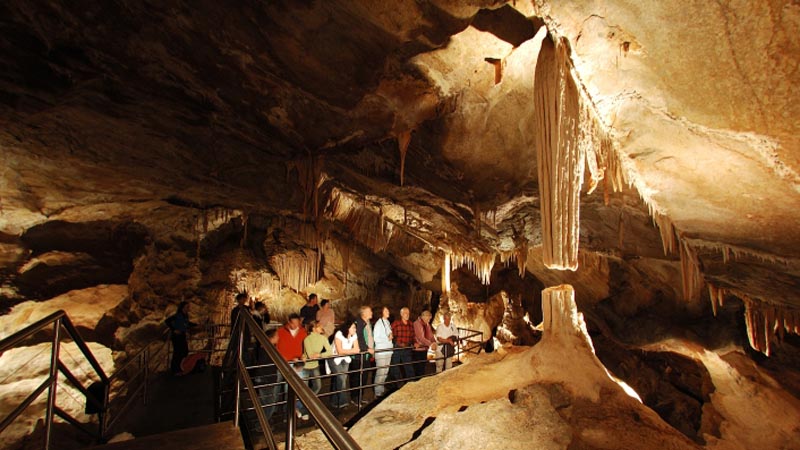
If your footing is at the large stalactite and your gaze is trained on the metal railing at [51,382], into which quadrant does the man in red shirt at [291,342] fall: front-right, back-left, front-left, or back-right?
front-right

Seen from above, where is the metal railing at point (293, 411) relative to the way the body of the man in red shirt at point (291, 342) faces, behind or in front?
in front

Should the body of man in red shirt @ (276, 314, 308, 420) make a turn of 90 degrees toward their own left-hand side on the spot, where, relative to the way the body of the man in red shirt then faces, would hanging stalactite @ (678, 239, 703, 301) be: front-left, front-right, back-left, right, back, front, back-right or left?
front-right

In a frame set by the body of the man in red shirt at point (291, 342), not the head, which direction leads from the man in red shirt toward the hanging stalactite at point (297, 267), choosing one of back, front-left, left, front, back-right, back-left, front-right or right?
back-left

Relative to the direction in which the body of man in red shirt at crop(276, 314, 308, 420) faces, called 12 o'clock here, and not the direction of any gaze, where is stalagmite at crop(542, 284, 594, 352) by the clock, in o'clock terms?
The stalagmite is roughly at 11 o'clock from the man in red shirt.

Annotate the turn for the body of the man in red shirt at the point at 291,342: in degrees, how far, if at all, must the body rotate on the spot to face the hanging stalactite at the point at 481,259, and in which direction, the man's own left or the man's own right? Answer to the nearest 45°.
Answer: approximately 90° to the man's own left

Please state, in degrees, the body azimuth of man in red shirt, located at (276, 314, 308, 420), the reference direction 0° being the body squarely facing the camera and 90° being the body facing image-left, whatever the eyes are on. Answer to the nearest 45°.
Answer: approximately 315°

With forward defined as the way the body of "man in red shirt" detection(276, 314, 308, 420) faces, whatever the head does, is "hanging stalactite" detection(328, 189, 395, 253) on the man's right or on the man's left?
on the man's left

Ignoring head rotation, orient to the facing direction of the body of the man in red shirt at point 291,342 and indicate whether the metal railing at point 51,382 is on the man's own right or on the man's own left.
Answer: on the man's own right
